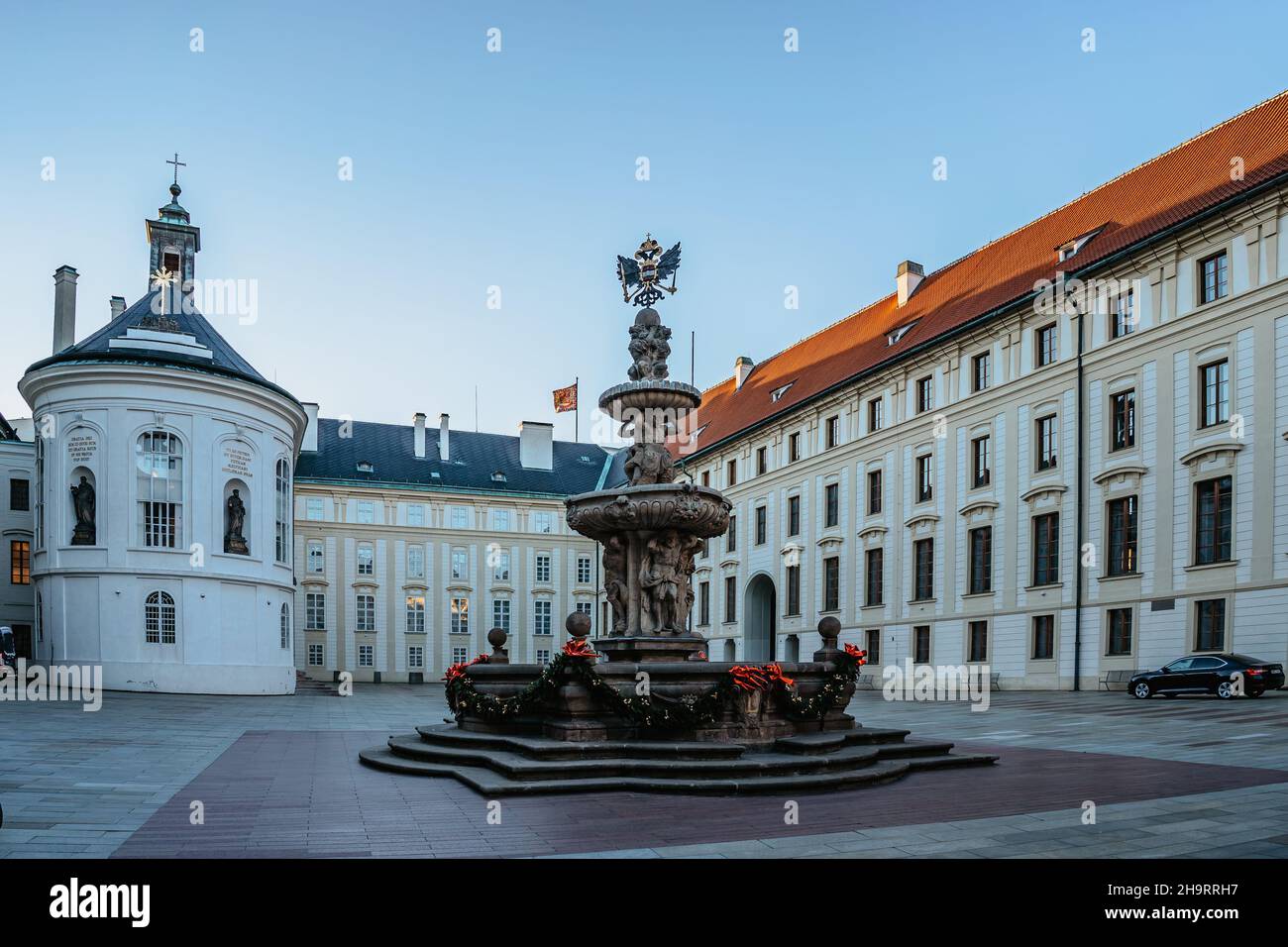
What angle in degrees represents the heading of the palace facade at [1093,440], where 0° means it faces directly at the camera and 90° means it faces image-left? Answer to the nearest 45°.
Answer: approximately 45°
